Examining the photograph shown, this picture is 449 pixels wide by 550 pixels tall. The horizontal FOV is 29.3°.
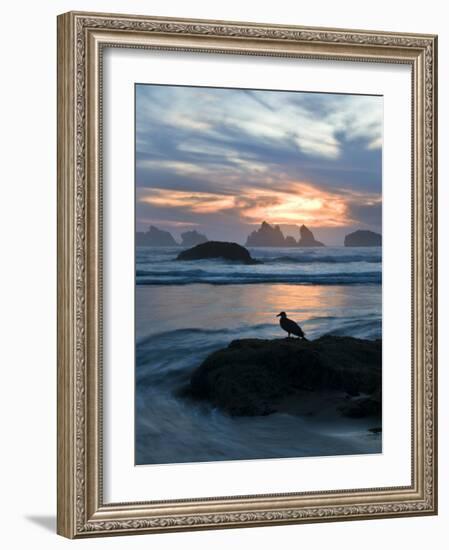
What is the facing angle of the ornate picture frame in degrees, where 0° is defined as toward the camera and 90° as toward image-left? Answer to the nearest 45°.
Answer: approximately 315°
